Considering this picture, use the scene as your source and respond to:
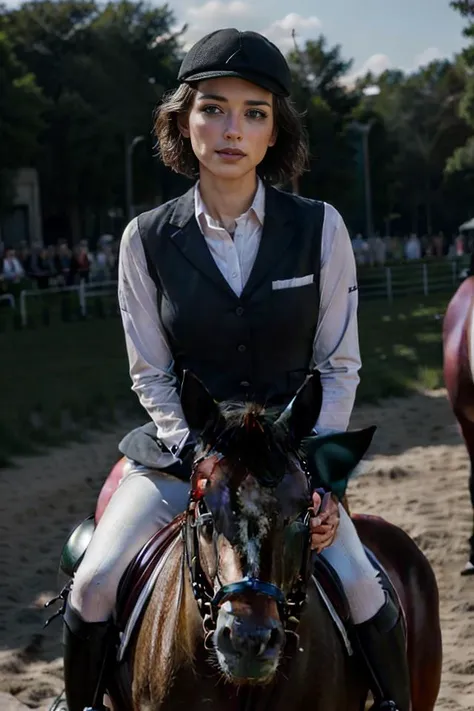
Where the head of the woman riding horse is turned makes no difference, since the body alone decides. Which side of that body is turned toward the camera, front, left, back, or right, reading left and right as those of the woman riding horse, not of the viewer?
front

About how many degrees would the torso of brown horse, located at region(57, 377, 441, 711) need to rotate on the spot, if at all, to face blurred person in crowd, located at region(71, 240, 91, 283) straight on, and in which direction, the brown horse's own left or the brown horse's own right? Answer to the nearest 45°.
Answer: approximately 180°

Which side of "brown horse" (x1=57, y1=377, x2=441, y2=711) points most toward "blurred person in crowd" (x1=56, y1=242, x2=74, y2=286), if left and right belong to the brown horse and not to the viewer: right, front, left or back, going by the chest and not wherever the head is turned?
back

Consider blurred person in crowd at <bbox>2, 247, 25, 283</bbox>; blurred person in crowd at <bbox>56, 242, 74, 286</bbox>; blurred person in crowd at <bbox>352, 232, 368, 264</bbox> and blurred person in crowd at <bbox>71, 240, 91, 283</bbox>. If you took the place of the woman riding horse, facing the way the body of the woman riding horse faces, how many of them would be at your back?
4

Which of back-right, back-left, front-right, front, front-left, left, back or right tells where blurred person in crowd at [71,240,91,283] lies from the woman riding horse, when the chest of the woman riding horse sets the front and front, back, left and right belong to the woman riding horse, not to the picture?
back

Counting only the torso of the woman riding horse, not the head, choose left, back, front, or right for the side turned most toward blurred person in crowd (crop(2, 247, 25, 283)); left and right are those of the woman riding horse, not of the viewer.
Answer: back

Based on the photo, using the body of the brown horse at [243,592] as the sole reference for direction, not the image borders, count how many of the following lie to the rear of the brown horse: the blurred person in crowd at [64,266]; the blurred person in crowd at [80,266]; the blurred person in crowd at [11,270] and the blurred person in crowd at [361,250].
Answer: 4

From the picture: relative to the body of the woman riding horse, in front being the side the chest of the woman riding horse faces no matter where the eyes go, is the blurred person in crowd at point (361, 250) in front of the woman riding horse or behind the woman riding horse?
behind

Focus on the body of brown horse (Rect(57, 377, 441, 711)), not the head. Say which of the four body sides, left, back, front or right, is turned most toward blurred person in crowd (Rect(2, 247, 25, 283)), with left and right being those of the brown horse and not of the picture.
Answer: back

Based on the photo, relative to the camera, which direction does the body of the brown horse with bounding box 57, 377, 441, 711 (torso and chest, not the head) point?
toward the camera

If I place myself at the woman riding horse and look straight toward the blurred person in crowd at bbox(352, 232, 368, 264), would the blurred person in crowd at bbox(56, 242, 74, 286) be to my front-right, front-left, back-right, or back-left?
front-left
